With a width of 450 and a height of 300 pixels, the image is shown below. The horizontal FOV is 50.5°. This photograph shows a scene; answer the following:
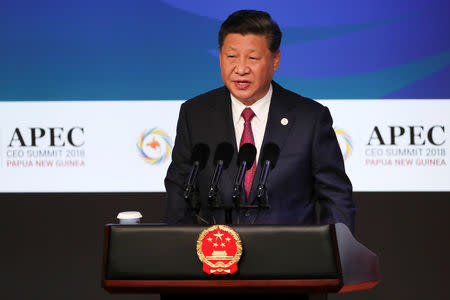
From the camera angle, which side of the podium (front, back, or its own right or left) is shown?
front

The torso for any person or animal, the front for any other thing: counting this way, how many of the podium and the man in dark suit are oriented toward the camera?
2

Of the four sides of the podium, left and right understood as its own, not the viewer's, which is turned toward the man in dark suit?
back

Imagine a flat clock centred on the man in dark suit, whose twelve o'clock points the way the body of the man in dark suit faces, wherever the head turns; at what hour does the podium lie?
The podium is roughly at 12 o'clock from the man in dark suit.

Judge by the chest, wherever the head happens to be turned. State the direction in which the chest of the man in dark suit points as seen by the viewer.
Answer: toward the camera
